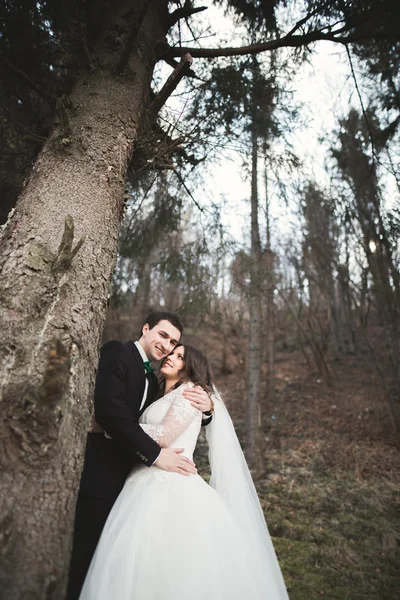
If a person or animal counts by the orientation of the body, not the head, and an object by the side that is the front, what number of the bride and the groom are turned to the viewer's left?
1

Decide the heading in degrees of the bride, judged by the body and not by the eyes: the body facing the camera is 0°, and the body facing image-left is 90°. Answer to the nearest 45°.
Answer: approximately 90°

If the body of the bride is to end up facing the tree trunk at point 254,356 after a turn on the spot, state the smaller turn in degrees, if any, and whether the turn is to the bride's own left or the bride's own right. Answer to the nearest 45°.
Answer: approximately 90° to the bride's own right

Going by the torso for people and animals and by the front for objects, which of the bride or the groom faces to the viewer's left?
the bride

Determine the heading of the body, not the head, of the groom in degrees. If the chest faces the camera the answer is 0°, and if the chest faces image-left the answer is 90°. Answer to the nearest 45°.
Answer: approximately 315°

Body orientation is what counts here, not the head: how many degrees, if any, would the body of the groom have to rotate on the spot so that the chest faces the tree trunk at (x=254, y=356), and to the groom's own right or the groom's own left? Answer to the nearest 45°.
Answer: approximately 90° to the groom's own left

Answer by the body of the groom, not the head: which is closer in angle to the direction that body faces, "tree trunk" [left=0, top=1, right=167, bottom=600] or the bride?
the bride
